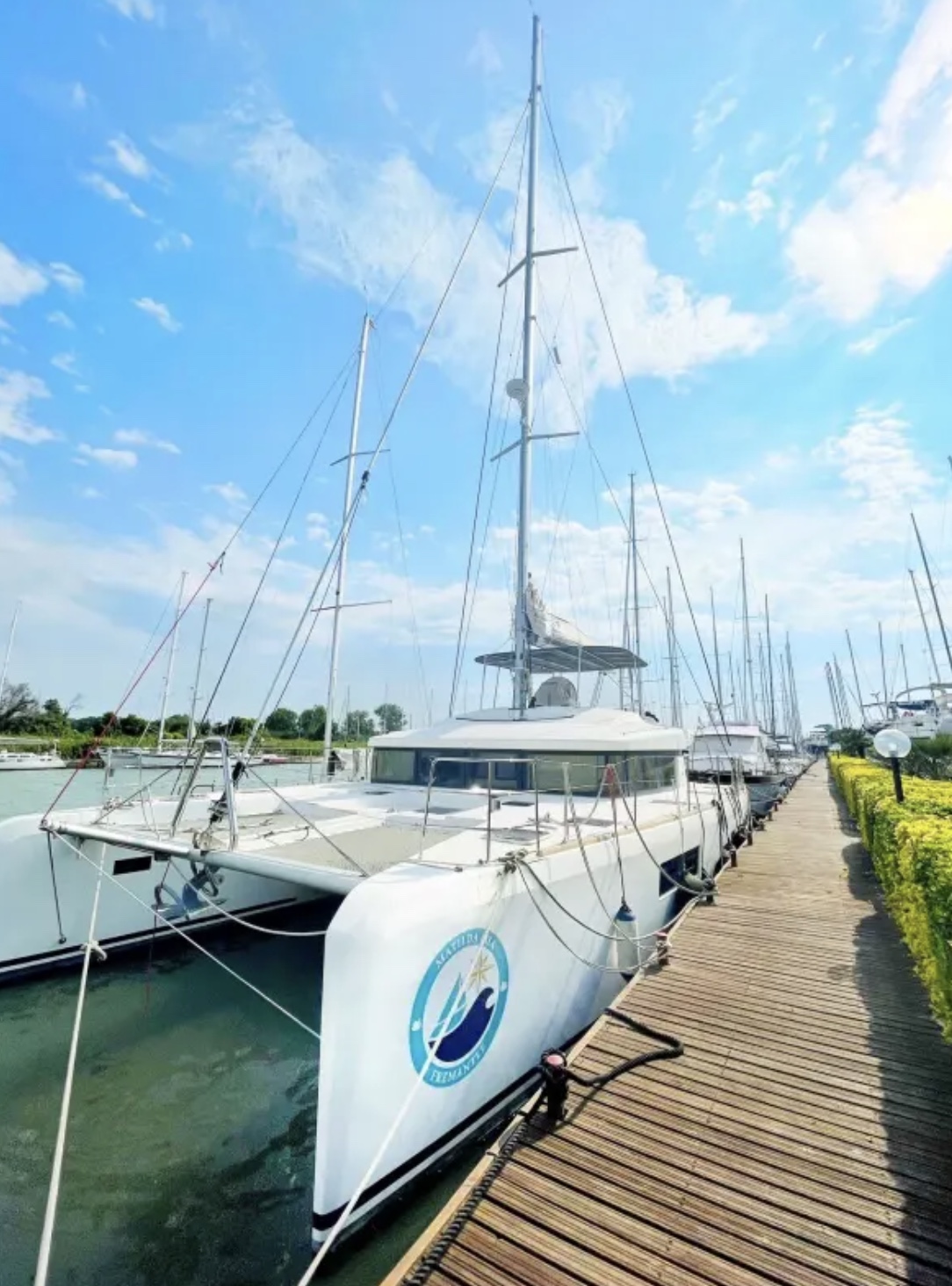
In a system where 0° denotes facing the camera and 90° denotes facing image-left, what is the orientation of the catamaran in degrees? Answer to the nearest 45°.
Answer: approximately 45°

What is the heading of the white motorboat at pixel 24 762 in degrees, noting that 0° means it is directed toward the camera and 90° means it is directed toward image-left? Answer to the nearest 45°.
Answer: approximately 90°

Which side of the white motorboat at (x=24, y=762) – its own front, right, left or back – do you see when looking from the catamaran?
left

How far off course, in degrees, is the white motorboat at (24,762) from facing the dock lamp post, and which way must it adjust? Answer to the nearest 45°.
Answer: approximately 90° to its left

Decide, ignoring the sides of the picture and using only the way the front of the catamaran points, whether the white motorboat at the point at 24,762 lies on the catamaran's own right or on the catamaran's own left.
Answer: on the catamaran's own right

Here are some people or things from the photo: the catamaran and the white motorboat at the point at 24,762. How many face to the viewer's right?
0

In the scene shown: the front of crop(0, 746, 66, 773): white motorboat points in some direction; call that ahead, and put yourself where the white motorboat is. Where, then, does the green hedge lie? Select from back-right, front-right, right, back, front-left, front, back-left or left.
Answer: left

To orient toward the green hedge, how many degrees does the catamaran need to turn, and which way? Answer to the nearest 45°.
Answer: approximately 135° to its left
